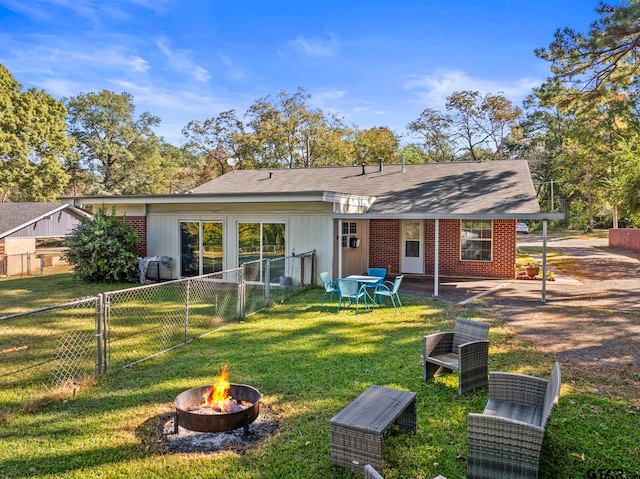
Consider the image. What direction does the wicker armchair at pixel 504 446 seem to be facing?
to the viewer's left

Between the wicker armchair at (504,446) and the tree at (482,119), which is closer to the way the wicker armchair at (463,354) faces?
the wicker armchair

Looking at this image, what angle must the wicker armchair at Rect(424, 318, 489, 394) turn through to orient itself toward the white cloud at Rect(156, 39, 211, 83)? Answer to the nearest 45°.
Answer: approximately 90° to its right

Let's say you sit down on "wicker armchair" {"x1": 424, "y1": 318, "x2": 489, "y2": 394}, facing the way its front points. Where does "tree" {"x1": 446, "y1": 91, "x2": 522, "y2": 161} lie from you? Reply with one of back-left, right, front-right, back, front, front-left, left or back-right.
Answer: back-right

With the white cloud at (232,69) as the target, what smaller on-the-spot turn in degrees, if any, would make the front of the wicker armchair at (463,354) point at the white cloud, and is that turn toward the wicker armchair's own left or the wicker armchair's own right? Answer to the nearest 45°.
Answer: approximately 90° to the wicker armchair's own right

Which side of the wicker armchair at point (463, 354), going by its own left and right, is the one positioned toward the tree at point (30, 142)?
right

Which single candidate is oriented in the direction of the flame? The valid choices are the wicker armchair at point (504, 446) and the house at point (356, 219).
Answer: the wicker armchair

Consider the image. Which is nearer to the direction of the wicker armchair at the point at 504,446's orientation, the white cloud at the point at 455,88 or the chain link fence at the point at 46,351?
the chain link fence
